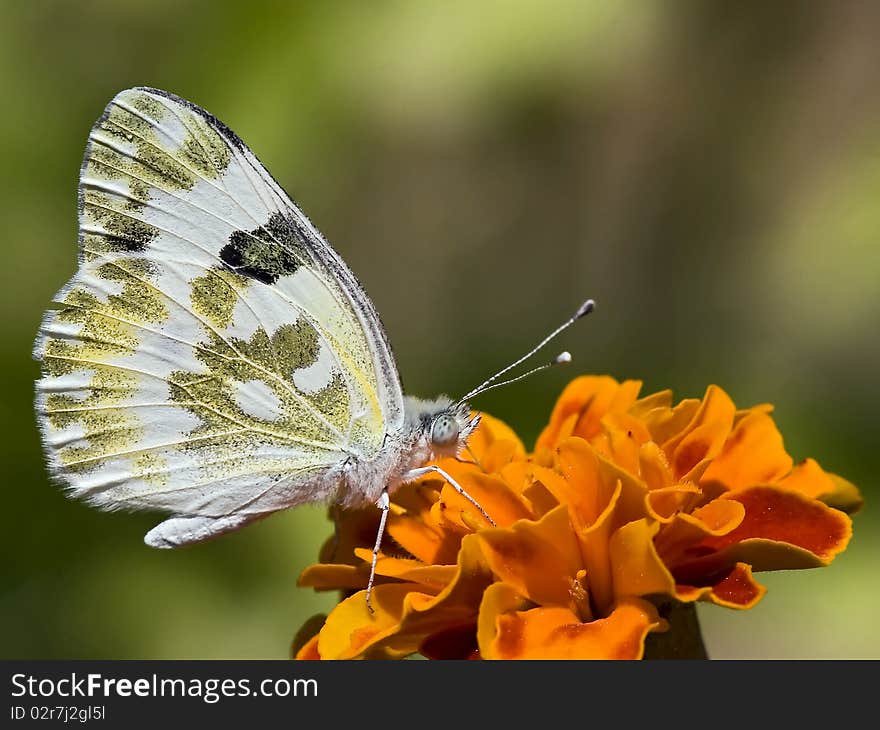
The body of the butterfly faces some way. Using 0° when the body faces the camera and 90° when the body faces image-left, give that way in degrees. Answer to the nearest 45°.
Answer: approximately 270°
